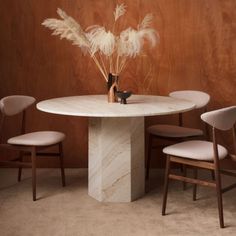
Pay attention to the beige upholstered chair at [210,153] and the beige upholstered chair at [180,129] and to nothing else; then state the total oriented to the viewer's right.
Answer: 0

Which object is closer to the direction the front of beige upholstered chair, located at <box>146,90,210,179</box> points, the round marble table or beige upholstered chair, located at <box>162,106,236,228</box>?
the round marble table

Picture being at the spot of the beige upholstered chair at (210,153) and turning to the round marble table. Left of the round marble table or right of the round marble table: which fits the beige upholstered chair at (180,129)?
right

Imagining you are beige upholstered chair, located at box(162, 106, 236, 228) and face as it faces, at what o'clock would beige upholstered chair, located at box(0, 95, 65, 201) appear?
beige upholstered chair, located at box(0, 95, 65, 201) is roughly at 11 o'clock from beige upholstered chair, located at box(162, 106, 236, 228).

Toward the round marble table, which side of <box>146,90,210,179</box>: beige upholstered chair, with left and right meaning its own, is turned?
front

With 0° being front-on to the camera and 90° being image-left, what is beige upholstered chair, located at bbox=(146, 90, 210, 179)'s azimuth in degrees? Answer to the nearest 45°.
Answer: approximately 45°

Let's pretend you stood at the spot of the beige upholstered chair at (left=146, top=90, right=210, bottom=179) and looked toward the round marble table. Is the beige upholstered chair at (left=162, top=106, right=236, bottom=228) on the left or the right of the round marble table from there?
left

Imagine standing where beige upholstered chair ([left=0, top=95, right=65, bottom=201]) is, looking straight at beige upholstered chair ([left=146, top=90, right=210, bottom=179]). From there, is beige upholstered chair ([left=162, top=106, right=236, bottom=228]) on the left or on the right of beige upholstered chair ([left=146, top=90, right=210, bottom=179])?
right

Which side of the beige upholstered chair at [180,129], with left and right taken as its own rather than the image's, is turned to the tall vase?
front

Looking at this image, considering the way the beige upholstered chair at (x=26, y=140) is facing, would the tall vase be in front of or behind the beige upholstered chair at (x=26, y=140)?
in front

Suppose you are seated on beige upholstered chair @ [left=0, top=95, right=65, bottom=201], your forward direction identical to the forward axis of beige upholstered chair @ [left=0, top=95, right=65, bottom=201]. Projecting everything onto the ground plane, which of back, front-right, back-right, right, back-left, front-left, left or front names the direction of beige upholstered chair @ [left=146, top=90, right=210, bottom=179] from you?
front-left

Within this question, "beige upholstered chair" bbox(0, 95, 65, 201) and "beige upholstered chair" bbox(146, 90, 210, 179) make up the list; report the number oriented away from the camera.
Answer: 0

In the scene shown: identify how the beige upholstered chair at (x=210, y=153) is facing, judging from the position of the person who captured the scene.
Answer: facing away from the viewer and to the left of the viewer

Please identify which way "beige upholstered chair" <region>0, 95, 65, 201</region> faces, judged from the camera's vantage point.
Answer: facing the viewer and to the right of the viewer
